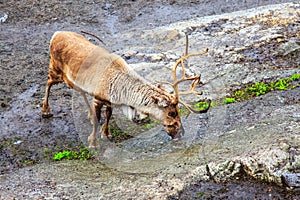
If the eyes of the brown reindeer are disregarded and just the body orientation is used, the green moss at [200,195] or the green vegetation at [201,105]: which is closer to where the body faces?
the green moss

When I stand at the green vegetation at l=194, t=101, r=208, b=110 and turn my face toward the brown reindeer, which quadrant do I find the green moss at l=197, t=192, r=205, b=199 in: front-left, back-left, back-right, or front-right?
front-left

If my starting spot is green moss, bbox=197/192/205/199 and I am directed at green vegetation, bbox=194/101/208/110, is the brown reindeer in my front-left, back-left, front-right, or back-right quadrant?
front-left

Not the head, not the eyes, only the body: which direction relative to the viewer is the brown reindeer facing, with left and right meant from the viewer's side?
facing the viewer and to the right of the viewer

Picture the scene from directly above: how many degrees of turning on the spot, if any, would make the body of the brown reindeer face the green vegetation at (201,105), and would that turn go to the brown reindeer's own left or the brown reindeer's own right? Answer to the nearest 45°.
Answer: approximately 90° to the brown reindeer's own left

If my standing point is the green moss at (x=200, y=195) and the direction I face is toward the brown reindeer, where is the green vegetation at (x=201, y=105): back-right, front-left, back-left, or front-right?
front-right

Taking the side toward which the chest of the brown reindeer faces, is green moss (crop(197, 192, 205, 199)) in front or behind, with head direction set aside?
in front

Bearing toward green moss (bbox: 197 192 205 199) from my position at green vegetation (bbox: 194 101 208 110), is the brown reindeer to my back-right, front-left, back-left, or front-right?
front-right
